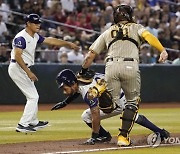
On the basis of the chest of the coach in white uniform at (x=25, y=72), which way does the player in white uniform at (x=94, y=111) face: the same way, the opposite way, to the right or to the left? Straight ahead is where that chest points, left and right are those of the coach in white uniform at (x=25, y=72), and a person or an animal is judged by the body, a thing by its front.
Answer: the opposite way

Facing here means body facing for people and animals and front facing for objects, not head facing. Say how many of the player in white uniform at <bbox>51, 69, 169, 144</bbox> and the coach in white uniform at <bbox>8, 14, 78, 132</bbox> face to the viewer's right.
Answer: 1

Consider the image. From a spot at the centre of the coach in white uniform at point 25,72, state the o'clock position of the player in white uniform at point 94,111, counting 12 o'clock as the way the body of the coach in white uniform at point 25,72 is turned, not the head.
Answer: the player in white uniform at point 94,111 is roughly at 2 o'clock from the coach in white uniform at point 25,72.

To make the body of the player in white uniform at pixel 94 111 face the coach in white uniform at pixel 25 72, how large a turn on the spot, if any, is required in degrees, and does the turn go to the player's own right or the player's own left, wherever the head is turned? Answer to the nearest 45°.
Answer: approximately 45° to the player's own right

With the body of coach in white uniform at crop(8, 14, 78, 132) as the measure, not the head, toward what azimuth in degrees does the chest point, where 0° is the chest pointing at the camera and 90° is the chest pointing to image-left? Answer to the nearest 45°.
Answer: approximately 270°

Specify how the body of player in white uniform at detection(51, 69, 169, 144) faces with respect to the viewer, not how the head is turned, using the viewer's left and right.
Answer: facing to the left of the viewer
